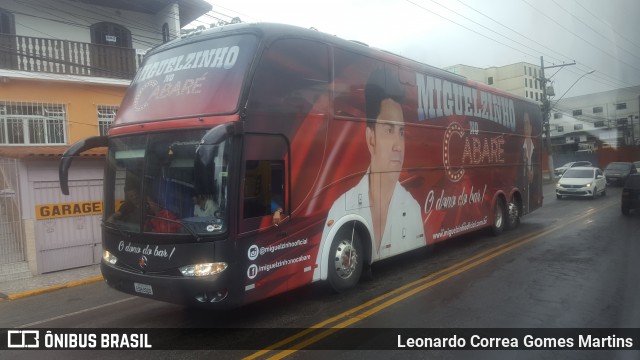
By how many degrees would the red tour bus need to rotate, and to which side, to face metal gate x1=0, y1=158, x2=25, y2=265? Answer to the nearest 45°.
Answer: approximately 90° to its right

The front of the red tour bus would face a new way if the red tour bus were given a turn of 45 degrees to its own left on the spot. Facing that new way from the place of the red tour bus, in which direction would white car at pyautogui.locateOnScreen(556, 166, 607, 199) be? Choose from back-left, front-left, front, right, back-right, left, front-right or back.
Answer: back-left

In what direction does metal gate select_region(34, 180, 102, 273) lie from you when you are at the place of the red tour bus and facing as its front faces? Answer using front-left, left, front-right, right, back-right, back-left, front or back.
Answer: right

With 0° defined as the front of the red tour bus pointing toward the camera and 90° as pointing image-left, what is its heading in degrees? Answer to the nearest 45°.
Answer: approximately 45°

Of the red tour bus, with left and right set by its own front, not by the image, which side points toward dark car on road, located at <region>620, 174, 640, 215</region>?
back
